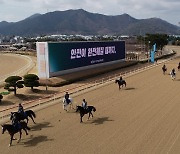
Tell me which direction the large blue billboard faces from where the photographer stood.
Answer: facing the viewer and to the right of the viewer

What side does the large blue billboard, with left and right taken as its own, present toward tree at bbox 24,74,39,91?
right
